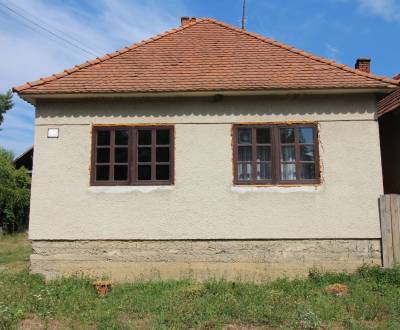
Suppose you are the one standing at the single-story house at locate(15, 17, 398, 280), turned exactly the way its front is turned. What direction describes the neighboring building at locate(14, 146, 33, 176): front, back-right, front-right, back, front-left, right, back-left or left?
back-right

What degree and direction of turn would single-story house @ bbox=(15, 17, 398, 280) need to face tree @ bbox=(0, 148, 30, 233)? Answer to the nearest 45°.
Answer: approximately 135° to its right

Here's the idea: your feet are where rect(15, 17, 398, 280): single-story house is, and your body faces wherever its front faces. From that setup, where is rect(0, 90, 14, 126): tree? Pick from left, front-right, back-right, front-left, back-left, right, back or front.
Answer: back-right

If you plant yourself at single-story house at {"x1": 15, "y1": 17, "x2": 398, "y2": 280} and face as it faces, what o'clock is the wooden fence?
The wooden fence is roughly at 9 o'clock from the single-story house.

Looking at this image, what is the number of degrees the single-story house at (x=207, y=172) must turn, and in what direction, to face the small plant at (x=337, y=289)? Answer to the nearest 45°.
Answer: approximately 90° to its left

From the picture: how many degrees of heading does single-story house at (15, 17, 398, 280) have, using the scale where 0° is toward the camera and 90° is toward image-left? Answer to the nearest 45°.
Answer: approximately 0°
